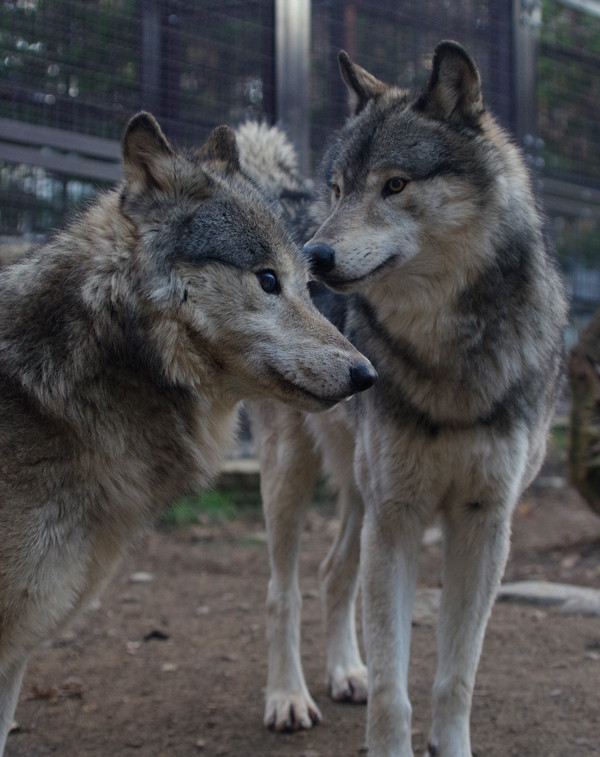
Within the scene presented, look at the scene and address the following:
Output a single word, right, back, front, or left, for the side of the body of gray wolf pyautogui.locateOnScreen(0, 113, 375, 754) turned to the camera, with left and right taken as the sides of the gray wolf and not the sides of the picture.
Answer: right

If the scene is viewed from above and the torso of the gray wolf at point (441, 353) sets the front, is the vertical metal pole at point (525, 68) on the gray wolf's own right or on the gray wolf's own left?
on the gray wolf's own left

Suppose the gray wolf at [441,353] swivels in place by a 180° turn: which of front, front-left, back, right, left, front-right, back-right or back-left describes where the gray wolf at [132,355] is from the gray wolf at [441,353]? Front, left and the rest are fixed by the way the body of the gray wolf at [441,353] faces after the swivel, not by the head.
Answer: left

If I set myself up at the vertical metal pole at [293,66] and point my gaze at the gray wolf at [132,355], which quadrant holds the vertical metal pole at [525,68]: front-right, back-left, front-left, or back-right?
back-left

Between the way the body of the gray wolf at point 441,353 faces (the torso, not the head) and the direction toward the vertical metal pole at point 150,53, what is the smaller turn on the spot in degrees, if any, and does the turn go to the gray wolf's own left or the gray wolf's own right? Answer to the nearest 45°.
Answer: approximately 180°

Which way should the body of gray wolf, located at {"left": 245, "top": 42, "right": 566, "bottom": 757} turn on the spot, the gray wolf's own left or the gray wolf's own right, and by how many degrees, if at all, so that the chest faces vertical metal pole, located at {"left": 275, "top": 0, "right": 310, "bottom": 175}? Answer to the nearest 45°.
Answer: approximately 135° to the gray wolf's own left

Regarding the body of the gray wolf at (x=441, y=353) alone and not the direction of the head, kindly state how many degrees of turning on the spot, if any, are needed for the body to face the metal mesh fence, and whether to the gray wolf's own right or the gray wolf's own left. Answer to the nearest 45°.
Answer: approximately 180°

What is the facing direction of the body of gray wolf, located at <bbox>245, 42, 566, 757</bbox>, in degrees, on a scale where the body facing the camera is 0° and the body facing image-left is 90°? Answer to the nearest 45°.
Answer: approximately 315°

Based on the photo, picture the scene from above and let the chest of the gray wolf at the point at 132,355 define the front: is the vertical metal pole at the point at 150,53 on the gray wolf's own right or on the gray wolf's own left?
on the gray wolf's own left

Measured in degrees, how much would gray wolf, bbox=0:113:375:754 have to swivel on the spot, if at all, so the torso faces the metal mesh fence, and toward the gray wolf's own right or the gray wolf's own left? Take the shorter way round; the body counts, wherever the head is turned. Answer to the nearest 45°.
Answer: approximately 90° to the gray wolf's own left
